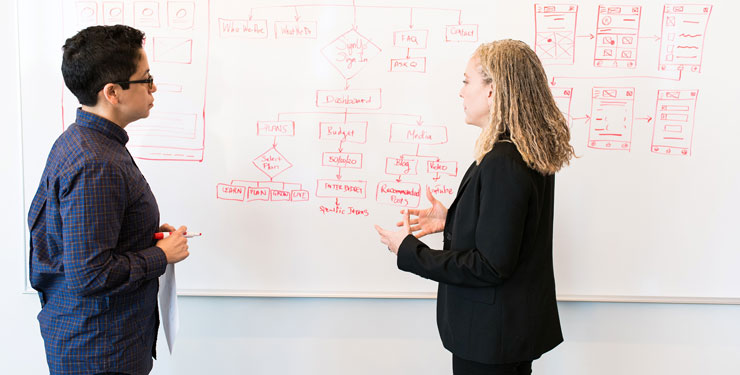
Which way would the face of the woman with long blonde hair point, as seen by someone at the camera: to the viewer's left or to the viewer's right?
to the viewer's left

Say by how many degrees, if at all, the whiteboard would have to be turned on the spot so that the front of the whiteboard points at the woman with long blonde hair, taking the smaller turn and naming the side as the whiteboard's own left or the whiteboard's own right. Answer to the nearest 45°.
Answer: approximately 45° to the whiteboard's own left

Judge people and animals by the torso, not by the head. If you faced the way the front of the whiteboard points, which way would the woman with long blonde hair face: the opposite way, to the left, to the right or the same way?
to the right

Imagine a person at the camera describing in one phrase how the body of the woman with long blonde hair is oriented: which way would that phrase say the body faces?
to the viewer's left

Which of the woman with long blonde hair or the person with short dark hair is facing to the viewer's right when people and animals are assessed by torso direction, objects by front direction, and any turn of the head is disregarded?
the person with short dark hair

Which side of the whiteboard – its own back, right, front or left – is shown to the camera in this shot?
front

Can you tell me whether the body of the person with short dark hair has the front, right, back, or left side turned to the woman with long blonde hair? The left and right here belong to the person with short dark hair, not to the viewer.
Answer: front

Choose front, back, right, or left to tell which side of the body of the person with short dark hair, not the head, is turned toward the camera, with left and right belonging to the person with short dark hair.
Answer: right

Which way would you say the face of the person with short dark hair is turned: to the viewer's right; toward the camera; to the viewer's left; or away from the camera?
to the viewer's right

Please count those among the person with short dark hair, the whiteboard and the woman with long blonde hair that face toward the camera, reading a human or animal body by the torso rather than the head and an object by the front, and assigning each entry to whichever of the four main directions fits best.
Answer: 1

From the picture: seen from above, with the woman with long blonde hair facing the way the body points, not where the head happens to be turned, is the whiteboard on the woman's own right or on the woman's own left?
on the woman's own right

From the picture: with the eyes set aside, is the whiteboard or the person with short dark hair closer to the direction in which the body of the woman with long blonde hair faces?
the person with short dark hair

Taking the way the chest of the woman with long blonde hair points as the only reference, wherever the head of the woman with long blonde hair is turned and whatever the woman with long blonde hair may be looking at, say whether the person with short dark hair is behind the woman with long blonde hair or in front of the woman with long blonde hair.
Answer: in front
